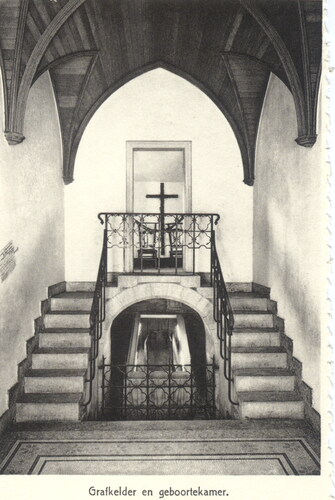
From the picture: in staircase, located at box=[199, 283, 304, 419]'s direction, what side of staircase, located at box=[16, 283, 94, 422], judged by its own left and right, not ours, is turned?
left

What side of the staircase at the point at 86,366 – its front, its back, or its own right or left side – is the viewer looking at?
front

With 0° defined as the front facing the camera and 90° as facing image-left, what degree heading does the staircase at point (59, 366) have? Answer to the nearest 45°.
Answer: approximately 0°

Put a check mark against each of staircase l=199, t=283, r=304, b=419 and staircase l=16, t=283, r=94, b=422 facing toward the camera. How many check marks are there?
2

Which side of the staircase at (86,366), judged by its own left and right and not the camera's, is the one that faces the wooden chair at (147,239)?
back

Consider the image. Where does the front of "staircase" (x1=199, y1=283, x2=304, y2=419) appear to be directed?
toward the camera
